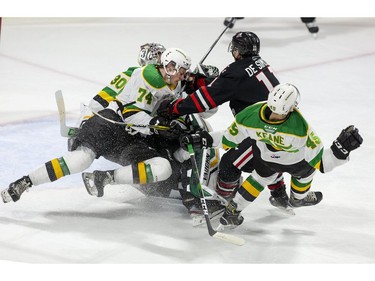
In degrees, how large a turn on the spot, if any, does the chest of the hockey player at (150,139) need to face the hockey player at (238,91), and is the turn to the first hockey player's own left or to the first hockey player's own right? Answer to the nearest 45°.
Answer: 0° — they already face them

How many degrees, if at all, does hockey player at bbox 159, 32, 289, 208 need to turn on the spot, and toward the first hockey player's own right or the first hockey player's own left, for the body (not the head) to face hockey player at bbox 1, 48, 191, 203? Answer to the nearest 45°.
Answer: approximately 45° to the first hockey player's own left

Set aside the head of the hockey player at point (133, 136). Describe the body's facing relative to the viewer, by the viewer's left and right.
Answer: facing to the right of the viewer

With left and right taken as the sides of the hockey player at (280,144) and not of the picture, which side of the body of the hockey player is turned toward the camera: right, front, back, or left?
back

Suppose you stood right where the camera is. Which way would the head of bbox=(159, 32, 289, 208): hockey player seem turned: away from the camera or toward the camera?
away from the camera
